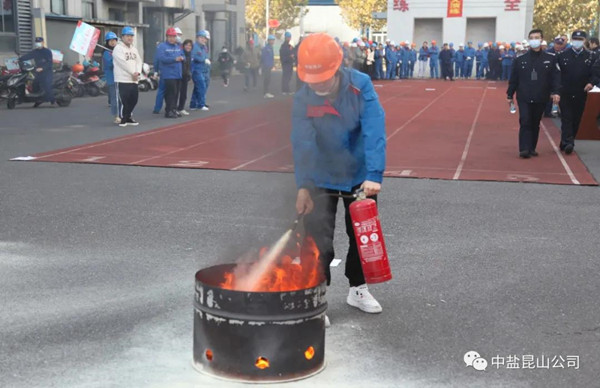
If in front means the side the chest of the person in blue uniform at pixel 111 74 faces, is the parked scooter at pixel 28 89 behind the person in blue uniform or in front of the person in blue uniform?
behind

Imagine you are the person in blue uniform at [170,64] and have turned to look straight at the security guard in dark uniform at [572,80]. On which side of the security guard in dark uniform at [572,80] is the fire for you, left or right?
right

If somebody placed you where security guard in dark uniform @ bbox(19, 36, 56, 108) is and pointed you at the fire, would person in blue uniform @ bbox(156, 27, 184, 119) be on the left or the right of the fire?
left

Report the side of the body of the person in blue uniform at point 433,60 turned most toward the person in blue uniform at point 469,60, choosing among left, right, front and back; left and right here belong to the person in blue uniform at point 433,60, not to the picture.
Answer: left

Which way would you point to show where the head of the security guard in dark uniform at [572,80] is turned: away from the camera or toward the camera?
toward the camera

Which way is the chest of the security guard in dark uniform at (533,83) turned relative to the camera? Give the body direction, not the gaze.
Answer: toward the camera

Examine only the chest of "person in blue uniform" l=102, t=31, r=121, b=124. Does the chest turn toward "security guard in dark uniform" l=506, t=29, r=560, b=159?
yes

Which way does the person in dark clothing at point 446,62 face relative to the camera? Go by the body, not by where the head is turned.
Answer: toward the camera

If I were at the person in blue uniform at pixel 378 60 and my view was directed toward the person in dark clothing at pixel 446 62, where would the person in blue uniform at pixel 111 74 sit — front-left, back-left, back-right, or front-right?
back-right

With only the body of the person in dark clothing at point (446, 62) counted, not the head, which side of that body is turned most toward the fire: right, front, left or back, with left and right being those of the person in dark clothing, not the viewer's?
front

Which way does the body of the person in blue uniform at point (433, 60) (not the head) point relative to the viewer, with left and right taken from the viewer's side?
facing the viewer

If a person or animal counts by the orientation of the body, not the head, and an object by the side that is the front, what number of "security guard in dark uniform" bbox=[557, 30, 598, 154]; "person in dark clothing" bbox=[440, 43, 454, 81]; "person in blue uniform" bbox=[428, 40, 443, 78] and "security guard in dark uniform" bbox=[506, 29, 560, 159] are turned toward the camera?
4

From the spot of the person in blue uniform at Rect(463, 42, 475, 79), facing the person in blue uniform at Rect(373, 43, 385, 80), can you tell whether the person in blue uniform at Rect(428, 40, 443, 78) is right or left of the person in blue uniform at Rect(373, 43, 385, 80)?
right
